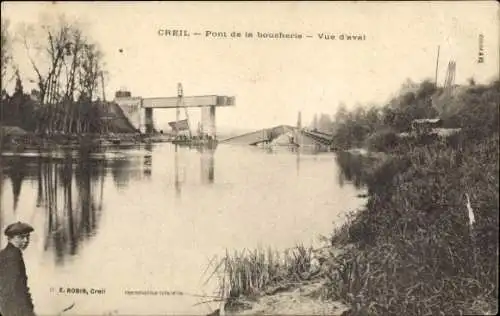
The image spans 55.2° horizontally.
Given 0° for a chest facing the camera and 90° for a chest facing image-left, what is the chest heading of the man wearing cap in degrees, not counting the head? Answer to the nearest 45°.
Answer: approximately 270°

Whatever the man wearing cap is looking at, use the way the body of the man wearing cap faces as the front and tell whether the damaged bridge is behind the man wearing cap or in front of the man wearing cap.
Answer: in front
